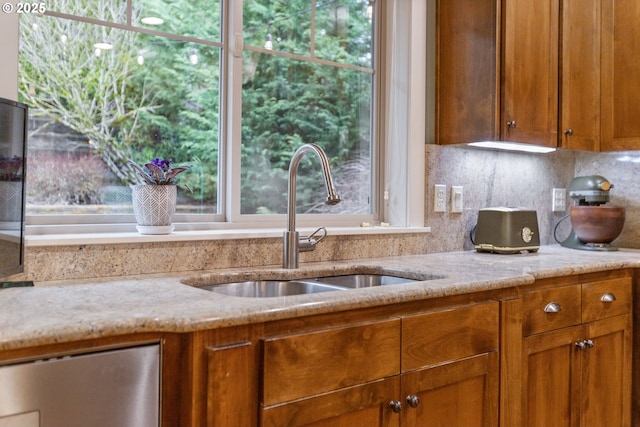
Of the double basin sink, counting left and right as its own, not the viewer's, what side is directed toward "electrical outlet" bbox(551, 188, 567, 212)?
left

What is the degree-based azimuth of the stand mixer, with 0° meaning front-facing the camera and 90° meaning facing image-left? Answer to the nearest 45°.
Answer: approximately 315°

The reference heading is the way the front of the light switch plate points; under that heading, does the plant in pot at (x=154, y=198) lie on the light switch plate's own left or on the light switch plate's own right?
on the light switch plate's own right

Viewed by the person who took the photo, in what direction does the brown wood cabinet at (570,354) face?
facing the viewer and to the right of the viewer

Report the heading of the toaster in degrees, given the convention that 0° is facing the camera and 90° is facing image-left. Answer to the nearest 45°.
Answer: approximately 315°

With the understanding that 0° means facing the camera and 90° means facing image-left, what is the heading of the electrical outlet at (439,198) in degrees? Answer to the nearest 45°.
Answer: approximately 315°

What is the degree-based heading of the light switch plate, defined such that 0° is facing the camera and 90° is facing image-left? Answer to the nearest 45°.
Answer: approximately 315°

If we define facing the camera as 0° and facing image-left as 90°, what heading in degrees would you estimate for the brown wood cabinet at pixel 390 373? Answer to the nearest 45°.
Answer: approximately 315°

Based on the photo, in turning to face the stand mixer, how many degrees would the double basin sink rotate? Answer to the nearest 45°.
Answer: approximately 90° to its left

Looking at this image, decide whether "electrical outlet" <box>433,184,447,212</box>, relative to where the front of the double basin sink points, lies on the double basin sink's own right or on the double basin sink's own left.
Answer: on the double basin sink's own left
